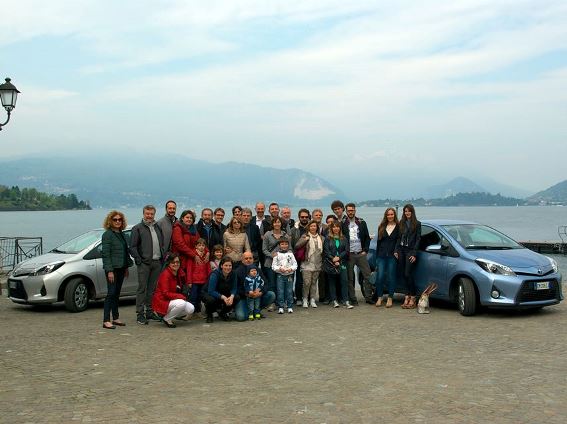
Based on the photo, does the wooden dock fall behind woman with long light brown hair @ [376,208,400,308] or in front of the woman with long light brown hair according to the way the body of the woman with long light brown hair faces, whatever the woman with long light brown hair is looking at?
behind

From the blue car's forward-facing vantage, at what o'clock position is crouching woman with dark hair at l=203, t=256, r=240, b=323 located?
The crouching woman with dark hair is roughly at 4 o'clock from the blue car.

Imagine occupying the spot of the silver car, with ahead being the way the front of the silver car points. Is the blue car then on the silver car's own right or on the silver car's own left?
on the silver car's own left

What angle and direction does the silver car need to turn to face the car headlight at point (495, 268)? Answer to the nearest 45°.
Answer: approximately 90° to its left

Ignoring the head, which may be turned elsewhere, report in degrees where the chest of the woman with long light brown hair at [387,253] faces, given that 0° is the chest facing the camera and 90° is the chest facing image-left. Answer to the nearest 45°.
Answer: approximately 0°

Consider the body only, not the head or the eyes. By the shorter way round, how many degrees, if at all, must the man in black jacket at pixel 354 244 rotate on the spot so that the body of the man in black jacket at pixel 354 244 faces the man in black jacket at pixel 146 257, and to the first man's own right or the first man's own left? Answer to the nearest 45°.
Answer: approximately 45° to the first man's own right

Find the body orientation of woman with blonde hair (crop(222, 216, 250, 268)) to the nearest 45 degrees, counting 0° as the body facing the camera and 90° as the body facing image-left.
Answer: approximately 0°
